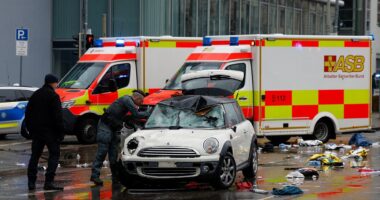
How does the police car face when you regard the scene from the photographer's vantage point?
facing to the left of the viewer

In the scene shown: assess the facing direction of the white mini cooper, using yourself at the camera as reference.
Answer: facing the viewer and to the left of the viewer

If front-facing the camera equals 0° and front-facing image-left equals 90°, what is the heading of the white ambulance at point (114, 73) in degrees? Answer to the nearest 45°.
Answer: approximately 45°

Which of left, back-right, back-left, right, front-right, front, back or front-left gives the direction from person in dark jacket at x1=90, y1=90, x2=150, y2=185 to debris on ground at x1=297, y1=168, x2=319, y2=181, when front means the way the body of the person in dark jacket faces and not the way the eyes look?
front

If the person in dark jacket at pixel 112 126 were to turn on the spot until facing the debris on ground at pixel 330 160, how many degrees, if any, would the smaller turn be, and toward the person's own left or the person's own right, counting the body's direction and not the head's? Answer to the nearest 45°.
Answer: approximately 45° to the person's own left

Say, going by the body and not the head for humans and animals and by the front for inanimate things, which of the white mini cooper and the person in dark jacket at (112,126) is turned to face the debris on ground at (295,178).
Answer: the person in dark jacket

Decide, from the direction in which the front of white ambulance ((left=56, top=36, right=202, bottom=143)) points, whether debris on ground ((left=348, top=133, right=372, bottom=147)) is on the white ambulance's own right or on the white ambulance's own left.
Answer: on the white ambulance's own left

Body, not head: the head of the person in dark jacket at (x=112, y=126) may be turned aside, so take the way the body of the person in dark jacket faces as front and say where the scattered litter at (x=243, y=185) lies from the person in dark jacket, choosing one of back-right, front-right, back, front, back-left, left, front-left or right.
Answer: front

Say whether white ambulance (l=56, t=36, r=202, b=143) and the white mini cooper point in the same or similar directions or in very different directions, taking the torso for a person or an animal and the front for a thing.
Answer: same or similar directions

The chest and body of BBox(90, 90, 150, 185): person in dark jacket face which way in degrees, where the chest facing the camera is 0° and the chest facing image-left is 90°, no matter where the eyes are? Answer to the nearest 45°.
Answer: approximately 270°

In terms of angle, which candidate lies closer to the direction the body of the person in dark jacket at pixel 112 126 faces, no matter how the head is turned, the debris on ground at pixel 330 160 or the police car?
the debris on ground

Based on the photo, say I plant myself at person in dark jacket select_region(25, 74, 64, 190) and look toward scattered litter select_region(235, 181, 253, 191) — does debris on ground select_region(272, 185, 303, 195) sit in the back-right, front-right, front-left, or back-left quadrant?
front-right

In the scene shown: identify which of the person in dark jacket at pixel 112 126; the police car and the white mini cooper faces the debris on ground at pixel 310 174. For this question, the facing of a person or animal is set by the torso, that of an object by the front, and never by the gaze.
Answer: the person in dark jacket
